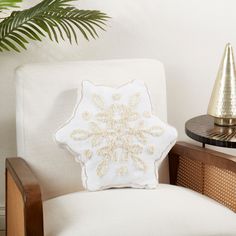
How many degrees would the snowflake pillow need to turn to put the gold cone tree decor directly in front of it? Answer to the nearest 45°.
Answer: approximately 90° to its left

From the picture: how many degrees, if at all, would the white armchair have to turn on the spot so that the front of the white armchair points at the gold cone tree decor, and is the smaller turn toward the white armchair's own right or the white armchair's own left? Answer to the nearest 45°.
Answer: approximately 45° to the white armchair's own left

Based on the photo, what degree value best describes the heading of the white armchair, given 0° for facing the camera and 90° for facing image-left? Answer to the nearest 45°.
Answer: approximately 315°

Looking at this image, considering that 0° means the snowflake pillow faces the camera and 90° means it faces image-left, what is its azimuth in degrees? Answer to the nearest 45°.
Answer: approximately 0°
